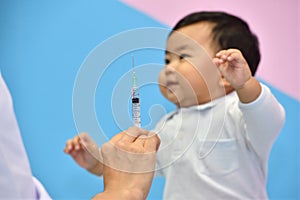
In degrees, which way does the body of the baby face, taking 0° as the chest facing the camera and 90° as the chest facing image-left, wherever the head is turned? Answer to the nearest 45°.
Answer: approximately 45°
